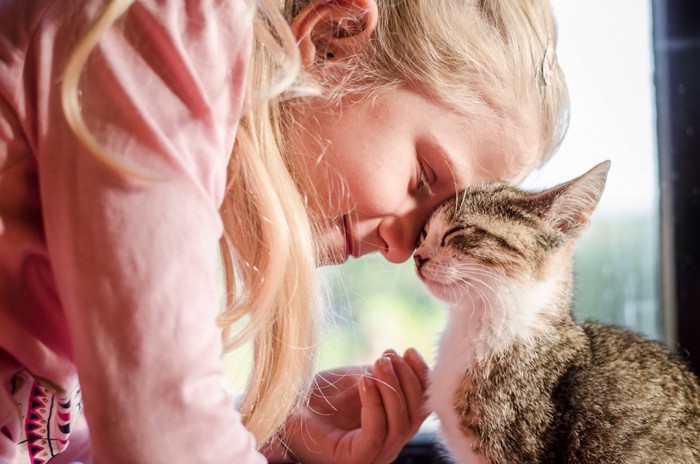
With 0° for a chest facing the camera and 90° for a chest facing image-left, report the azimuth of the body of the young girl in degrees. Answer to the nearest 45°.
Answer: approximately 270°

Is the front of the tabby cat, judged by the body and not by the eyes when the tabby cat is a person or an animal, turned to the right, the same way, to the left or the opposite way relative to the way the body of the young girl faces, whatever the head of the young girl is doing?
the opposite way

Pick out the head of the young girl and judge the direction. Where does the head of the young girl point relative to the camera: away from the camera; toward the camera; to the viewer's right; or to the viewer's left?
to the viewer's right

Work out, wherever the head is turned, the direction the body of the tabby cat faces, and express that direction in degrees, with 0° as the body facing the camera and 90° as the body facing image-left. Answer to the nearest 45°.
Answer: approximately 90°
